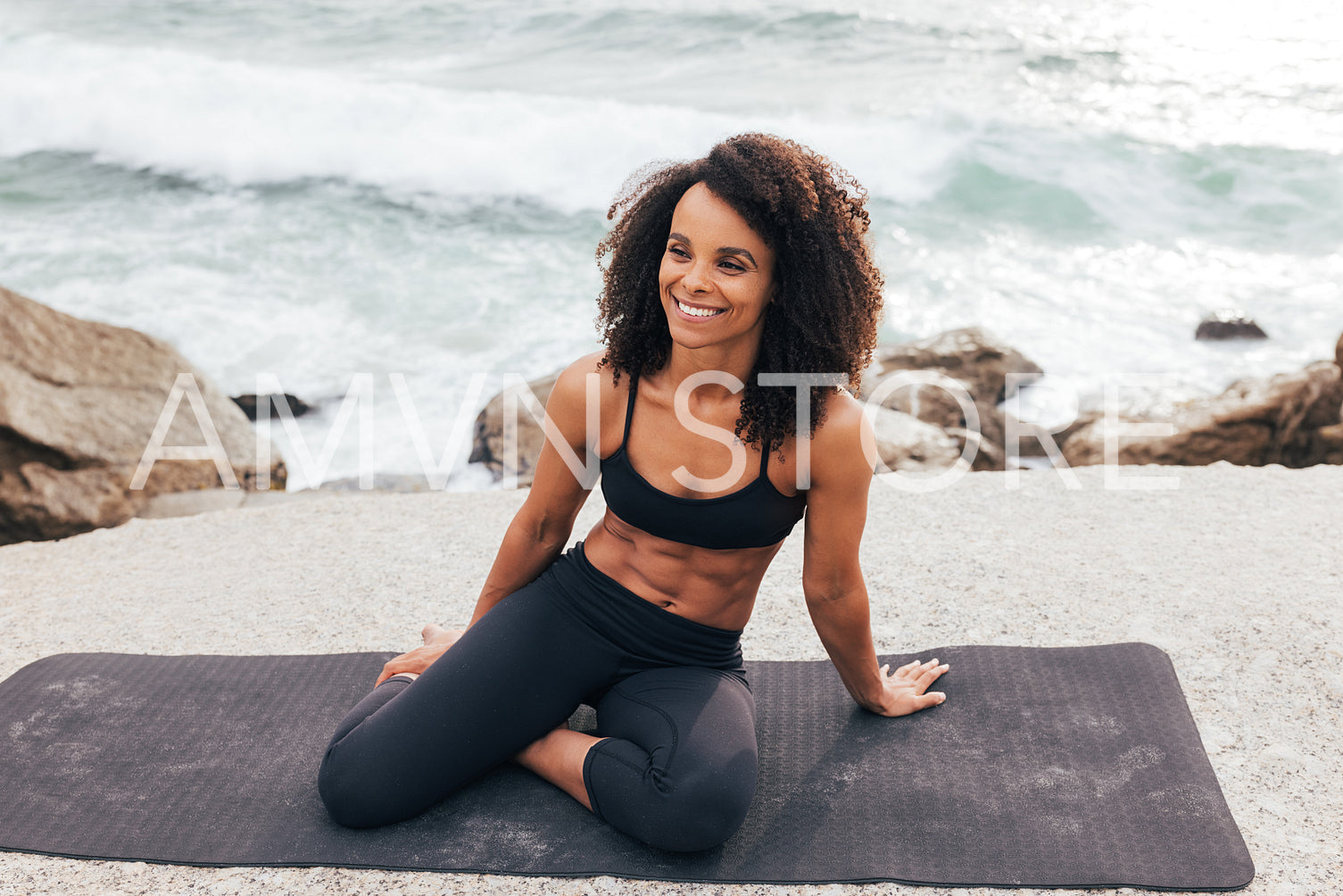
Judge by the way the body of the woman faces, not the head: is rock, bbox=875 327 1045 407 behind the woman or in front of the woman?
behind

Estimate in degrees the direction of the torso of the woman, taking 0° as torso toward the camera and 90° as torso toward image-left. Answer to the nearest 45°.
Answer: approximately 0°

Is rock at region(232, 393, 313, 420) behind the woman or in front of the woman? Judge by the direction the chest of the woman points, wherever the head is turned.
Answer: behind

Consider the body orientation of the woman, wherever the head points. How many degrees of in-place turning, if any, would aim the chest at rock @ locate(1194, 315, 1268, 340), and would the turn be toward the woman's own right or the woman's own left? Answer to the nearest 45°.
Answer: approximately 135° to the woman's own left
